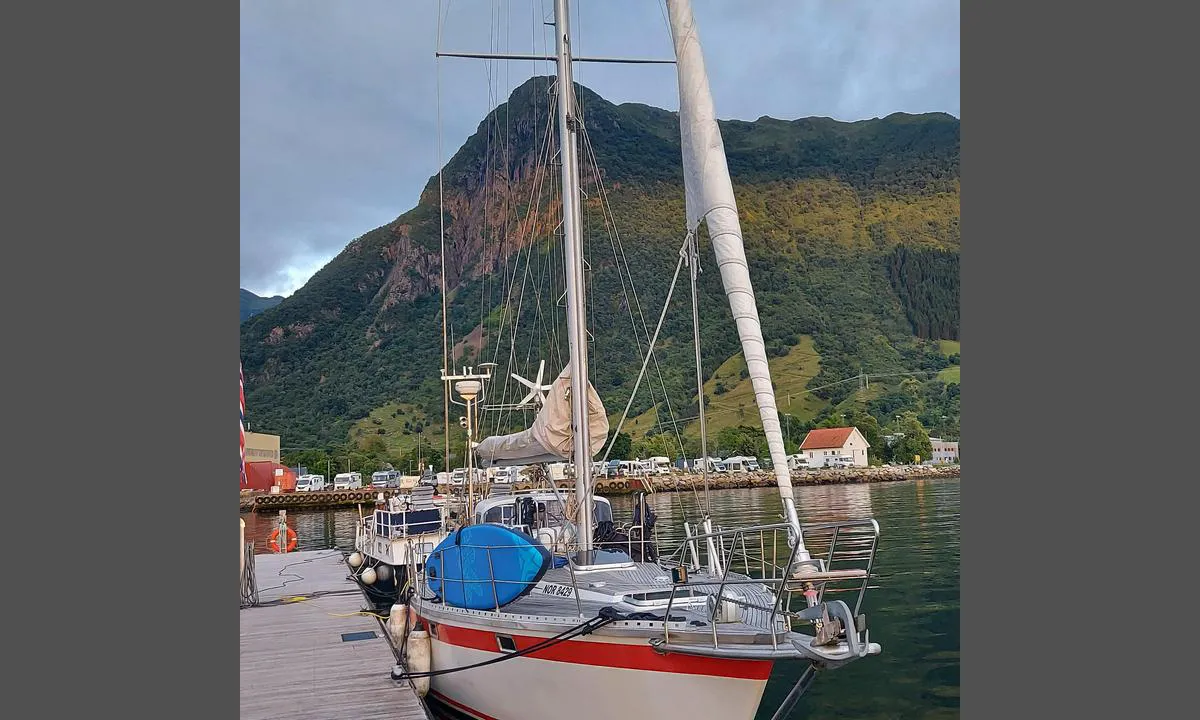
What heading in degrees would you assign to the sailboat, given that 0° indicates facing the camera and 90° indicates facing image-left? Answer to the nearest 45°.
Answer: approximately 315°
